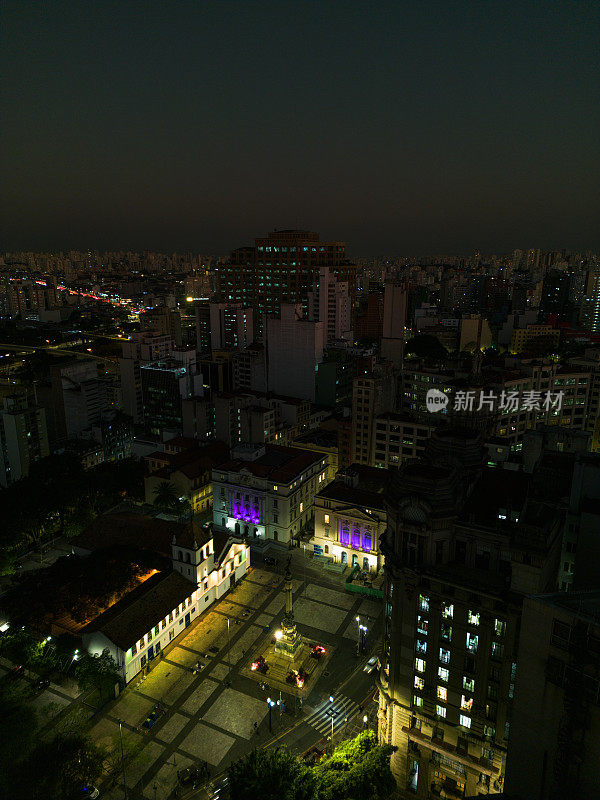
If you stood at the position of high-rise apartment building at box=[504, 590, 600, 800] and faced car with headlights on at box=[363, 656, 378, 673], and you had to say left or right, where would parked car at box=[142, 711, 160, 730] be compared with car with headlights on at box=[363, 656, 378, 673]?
left

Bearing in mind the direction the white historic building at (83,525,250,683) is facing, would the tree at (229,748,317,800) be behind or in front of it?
in front

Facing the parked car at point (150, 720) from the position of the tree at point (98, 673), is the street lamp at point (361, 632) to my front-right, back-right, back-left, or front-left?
front-left

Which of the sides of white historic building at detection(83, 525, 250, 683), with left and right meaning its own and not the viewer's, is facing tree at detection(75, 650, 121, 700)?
right

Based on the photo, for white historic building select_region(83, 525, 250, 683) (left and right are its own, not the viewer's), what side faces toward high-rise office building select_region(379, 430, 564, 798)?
front

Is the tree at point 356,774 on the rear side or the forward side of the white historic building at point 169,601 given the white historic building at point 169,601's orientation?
on the forward side

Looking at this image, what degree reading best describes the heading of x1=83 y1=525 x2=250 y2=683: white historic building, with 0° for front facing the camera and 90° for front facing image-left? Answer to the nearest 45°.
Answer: approximately 315°

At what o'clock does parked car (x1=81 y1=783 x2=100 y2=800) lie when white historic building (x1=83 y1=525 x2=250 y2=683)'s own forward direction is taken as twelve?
The parked car is roughly at 2 o'clock from the white historic building.

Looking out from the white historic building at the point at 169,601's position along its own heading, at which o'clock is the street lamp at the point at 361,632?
The street lamp is roughly at 11 o'clock from the white historic building.

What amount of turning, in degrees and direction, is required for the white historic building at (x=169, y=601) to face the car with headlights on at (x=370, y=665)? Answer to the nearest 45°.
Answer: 0° — it already faces it
